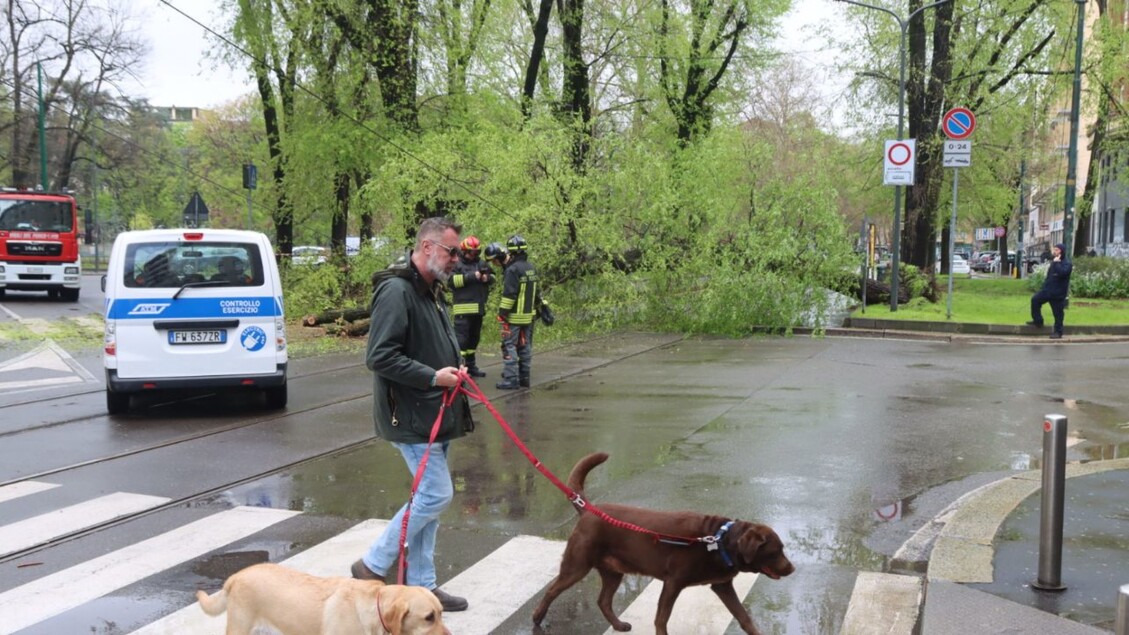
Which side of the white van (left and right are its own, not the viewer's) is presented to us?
back

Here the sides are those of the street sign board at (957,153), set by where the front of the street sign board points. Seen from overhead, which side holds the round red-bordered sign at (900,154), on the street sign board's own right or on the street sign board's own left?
on the street sign board's own right

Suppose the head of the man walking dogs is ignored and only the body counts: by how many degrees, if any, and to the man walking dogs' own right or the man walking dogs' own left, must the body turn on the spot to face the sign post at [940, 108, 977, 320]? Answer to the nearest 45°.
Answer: approximately 45° to the man walking dogs' own left

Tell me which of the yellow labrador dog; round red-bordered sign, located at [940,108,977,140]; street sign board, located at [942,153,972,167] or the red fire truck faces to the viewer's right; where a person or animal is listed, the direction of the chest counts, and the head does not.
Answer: the yellow labrador dog

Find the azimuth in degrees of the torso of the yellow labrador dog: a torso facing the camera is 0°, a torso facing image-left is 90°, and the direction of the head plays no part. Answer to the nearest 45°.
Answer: approximately 270°

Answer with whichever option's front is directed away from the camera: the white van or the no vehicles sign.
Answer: the white van

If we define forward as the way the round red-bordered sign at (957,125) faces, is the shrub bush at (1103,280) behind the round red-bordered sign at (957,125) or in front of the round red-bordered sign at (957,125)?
behind

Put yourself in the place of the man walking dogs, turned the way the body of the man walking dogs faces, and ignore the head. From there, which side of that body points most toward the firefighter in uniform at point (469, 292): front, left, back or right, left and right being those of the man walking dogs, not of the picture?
left

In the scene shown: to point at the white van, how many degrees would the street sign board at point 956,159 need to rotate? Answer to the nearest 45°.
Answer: approximately 45° to its right

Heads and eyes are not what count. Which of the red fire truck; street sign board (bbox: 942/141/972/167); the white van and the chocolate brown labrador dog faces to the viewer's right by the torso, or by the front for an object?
the chocolate brown labrador dog
